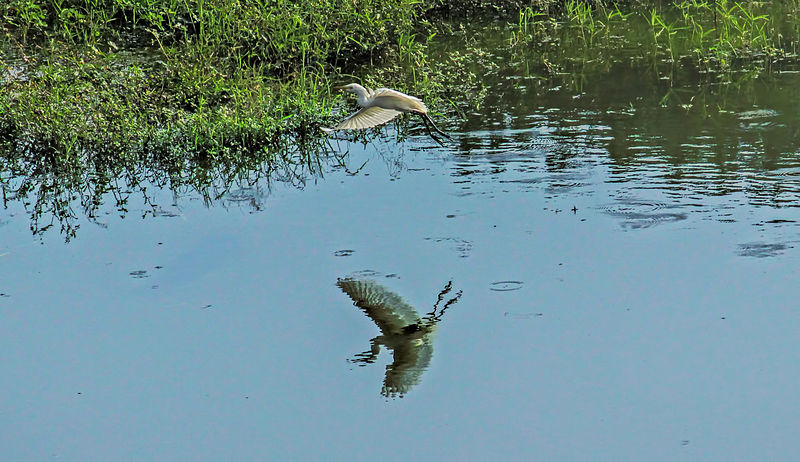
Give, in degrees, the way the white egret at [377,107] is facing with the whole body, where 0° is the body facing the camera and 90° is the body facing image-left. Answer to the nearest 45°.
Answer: approximately 90°
